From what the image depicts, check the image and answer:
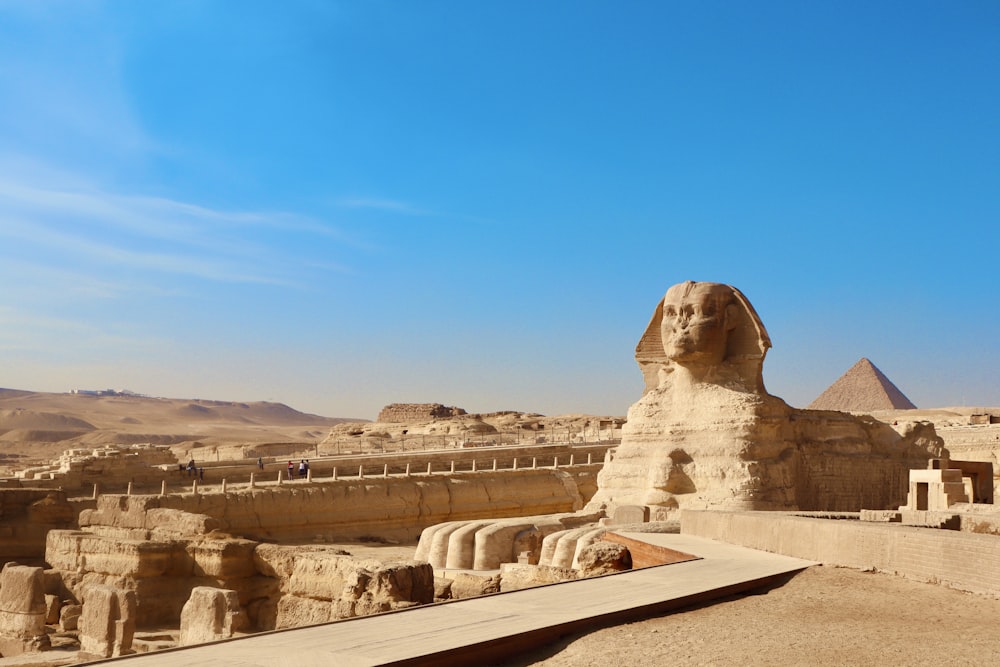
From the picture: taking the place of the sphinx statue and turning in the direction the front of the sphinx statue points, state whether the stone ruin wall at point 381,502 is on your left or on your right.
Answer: on your right

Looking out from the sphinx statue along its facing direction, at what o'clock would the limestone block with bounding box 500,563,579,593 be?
The limestone block is roughly at 11 o'clock from the sphinx statue.

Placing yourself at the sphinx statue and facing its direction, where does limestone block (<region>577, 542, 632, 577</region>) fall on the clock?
The limestone block is roughly at 11 o'clock from the sphinx statue.

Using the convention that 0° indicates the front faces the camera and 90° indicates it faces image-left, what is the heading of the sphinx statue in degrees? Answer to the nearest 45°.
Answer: approximately 45°

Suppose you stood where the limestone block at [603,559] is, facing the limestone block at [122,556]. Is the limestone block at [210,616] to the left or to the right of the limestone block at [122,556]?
left

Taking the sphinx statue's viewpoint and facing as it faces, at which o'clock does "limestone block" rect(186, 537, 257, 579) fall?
The limestone block is roughly at 12 o'clock from the sphinx statue.
